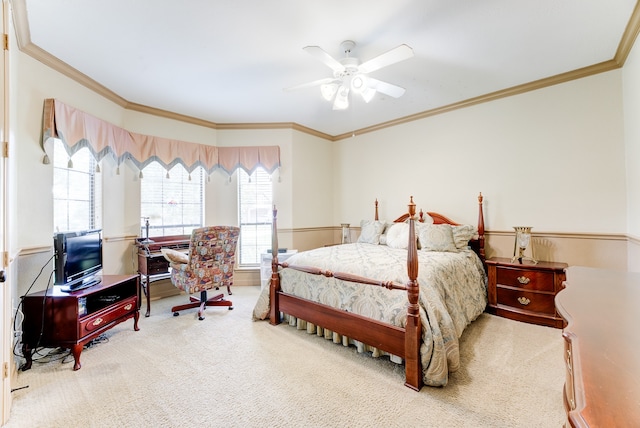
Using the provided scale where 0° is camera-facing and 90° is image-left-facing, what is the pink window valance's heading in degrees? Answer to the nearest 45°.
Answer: approximately 315°

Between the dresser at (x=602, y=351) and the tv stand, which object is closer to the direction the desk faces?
the dresser

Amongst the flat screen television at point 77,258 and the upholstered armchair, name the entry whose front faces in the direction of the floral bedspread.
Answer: the flat screen television

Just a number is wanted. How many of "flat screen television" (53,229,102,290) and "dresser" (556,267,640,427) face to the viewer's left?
1

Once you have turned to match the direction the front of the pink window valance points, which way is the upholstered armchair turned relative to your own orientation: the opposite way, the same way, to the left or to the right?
the opposite way

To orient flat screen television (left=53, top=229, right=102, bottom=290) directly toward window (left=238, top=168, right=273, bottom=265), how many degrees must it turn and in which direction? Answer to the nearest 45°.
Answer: approximately 90° to its left

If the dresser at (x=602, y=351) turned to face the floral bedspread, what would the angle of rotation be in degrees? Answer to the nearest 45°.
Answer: approximately 45° to its right

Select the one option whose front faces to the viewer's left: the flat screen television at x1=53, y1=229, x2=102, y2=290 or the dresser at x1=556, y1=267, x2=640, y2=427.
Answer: the dresser

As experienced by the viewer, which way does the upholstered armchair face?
facing away from the viewer and to the left of the viewer

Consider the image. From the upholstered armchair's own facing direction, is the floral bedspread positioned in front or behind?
behind
